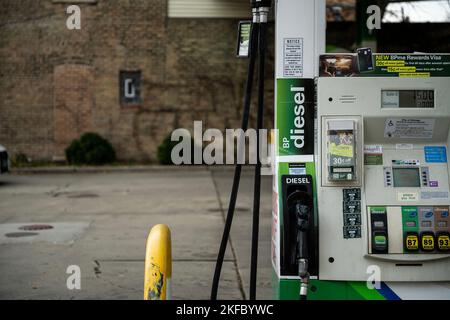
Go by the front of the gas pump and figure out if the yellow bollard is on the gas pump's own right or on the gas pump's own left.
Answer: on the gas pump's own right

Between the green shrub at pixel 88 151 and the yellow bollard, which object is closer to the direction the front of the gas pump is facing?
the yellow bollard

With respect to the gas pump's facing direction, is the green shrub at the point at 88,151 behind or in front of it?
behind

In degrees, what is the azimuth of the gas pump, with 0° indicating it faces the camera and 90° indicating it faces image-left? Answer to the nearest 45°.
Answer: approximately 0°
